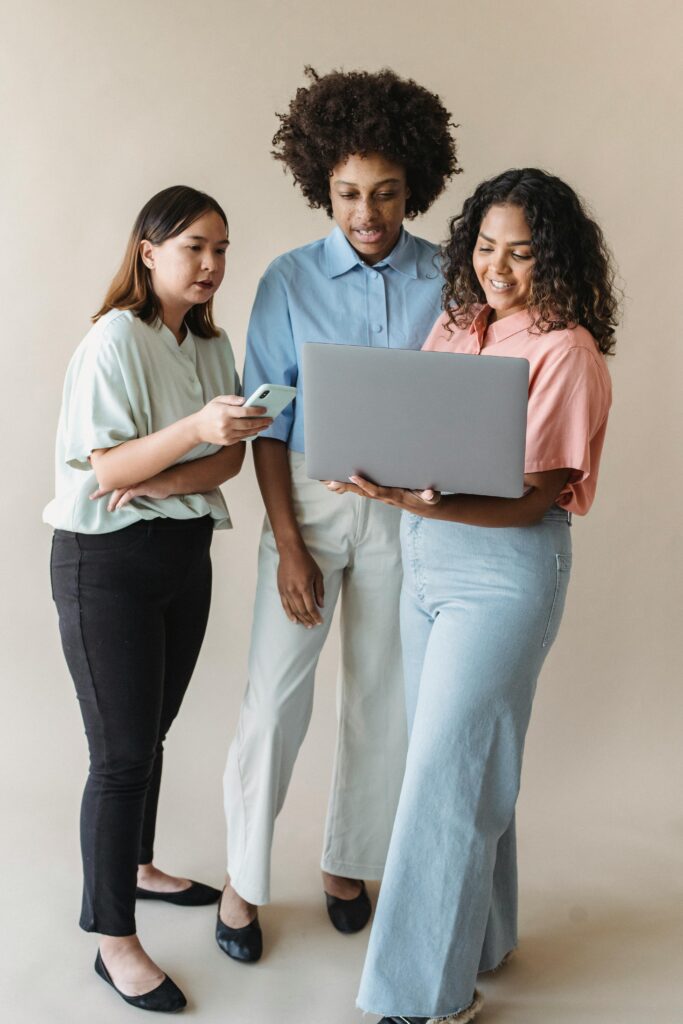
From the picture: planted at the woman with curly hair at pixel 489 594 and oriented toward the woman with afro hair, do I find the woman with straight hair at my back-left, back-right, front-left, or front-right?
front-left

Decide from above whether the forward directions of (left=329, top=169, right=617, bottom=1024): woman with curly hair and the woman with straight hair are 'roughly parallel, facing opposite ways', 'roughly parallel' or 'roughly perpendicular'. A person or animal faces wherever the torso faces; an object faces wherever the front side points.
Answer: roughly perpendicular

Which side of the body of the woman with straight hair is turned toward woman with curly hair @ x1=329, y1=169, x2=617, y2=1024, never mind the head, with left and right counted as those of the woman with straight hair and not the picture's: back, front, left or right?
front

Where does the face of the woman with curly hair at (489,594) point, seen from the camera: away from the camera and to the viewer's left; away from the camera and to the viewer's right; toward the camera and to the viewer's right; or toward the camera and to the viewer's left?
toward the camera and to the viewer's left

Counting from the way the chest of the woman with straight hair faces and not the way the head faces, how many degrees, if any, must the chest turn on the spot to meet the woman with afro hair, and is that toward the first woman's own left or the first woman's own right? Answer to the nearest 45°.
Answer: approximately 90° to the first woman's own left

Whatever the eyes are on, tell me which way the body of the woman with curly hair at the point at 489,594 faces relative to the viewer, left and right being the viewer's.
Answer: facing the viewer and to the left of the viewer

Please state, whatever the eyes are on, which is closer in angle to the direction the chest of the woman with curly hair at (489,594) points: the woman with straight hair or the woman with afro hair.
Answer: the woman with straight hair

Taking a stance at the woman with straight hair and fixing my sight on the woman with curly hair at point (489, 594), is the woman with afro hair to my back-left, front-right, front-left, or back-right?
front-left

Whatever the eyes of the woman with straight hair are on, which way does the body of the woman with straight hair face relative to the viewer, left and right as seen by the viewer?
facing the viewer and to the right of the viewer

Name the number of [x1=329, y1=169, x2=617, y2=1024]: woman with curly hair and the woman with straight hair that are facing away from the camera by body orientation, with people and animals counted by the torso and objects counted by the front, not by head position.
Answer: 0

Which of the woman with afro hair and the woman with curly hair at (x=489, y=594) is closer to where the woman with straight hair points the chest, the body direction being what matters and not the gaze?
the woman with curly hair
